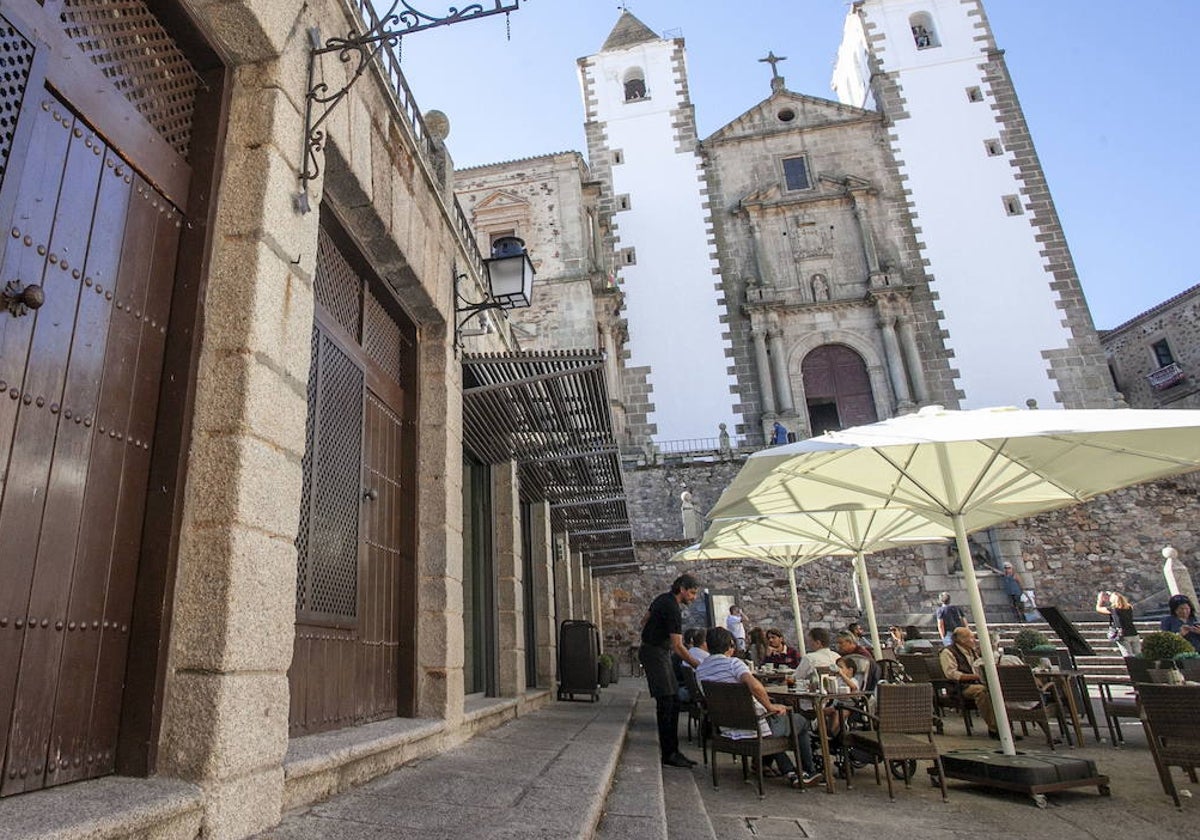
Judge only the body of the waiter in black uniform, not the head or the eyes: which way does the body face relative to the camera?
to the viewer's right

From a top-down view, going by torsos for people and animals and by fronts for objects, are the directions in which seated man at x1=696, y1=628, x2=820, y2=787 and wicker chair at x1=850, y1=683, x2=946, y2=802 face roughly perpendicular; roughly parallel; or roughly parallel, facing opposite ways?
roughly perpendicular

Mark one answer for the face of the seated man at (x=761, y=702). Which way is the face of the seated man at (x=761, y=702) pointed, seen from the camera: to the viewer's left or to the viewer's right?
to the viewer's right

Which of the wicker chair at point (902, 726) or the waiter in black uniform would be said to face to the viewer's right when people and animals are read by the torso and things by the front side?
the waiter in black uniform

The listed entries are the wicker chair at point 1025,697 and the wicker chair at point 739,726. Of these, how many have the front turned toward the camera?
0

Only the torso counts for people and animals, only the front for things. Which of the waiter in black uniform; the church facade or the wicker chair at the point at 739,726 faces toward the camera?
the church facade

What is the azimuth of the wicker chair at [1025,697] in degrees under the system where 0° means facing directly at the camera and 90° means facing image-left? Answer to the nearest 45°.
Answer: approximately 225°

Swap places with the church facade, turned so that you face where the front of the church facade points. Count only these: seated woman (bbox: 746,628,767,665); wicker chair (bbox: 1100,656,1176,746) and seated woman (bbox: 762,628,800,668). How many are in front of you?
3

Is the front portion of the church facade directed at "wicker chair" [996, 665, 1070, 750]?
yes

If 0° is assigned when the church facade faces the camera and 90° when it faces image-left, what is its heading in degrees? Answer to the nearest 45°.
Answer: approximately 0°

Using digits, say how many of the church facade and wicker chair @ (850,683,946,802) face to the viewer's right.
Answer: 0

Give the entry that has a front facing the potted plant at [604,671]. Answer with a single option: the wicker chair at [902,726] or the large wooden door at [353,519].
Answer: the wicker chair

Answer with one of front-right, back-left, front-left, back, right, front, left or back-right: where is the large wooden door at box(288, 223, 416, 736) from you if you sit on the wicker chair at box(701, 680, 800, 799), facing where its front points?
back

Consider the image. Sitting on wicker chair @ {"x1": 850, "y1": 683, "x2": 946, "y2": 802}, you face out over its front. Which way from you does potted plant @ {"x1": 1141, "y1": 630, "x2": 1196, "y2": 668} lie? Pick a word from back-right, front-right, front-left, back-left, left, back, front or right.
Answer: right

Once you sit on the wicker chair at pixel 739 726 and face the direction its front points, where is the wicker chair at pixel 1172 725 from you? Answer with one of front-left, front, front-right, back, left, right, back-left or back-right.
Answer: front-right

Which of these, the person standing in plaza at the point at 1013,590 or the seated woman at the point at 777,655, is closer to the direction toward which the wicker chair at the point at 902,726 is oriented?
the seated woman
